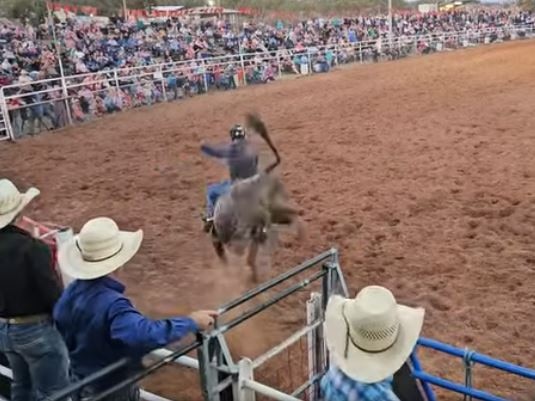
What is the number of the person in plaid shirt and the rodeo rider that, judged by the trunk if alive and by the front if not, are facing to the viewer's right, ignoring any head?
0

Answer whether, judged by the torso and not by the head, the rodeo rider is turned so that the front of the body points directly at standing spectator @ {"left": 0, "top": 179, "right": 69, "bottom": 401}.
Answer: no

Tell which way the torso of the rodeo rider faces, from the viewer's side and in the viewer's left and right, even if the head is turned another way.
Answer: facing away from the viewer and to the left of the viewer

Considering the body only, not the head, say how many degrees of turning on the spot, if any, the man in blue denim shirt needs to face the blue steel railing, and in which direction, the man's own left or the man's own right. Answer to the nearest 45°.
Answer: approximately 45° to the man's own right

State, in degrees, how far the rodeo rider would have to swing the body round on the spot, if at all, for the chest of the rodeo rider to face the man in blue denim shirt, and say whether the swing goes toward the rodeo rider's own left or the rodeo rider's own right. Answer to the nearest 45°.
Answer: approximately 135° to the rodeo rider's own left

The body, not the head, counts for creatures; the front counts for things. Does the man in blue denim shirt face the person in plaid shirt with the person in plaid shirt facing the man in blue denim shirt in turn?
no

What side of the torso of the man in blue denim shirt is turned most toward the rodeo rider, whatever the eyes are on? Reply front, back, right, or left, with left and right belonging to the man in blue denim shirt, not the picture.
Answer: front

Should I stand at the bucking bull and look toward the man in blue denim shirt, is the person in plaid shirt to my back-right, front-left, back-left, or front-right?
front-left

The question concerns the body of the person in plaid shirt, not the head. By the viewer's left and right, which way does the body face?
facing away from the viewer

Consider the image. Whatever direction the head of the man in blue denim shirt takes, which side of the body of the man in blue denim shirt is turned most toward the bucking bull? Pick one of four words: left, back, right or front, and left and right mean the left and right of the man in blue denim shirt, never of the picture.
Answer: front

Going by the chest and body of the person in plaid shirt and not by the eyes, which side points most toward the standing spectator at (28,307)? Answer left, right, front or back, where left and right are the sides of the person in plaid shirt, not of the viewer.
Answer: left

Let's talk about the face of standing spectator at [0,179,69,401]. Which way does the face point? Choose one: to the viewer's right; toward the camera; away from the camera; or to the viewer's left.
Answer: away from the camera

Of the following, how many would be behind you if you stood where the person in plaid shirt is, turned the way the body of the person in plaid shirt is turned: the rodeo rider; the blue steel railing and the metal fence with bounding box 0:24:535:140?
0

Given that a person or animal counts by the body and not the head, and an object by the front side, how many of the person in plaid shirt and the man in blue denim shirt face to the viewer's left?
0

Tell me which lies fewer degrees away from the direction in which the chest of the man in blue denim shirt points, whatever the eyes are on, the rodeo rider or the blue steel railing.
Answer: the rodeo rider

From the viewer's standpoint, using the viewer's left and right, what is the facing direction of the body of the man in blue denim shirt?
facing away from the viewer and to the right of the viewer

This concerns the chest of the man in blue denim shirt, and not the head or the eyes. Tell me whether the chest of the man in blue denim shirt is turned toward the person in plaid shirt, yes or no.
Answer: no

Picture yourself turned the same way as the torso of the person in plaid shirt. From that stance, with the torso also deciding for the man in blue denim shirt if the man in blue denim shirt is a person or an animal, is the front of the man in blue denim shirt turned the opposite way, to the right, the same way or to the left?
the same way

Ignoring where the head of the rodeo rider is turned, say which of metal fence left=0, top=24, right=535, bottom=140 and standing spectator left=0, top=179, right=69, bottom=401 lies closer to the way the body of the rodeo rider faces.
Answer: the metal fence

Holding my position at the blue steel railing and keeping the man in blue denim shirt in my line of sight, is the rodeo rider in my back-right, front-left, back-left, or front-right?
front-right

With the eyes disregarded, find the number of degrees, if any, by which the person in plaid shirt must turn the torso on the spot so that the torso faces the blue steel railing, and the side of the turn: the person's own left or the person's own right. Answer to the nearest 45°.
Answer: approximately 45° to the person's own right
